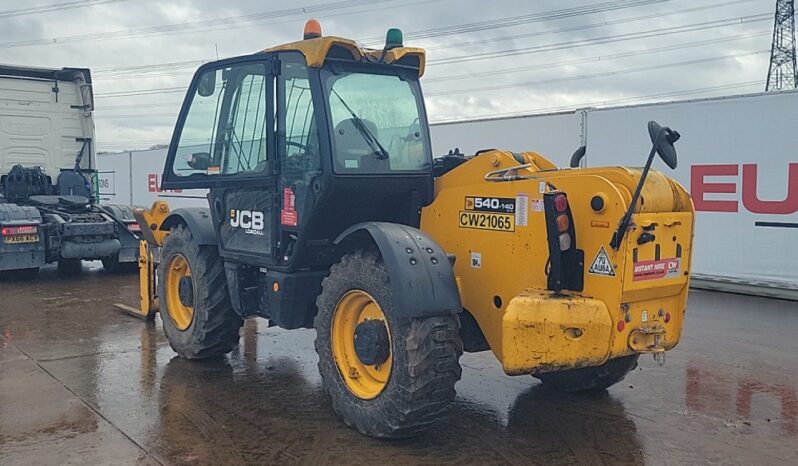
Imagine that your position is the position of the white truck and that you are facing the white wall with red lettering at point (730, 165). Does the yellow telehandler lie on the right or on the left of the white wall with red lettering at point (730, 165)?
right

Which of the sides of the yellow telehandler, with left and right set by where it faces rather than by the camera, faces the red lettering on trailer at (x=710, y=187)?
right

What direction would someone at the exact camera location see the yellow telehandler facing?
facing away from the viewer and to the left of the viewer

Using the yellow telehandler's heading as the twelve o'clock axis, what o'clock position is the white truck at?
The white truck is roughly at 12 o'clock from the yellow telehandler.

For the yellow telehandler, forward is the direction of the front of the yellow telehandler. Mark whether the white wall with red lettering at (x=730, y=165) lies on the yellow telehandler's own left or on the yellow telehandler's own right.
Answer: on the yellow telehandler's own right

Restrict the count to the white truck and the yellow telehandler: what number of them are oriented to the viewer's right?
0

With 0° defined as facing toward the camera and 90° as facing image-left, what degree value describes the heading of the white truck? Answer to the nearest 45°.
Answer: approximately 135°
